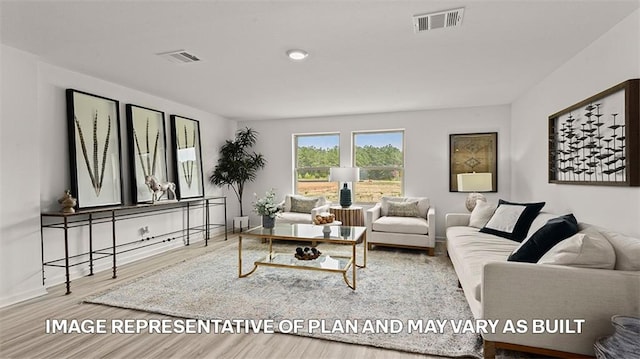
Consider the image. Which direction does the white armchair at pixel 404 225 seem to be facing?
toward the camera

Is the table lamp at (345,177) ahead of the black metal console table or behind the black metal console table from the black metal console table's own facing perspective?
ahead

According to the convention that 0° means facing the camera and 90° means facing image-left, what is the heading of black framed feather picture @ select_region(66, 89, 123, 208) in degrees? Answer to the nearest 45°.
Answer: approximately 315°

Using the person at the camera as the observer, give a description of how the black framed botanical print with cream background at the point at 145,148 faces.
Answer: facing the viewer and to the right of the viewer

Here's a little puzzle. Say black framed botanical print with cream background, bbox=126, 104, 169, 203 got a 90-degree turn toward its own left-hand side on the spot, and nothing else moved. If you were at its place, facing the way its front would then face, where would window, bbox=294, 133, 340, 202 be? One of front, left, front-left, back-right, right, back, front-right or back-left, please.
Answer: front-right

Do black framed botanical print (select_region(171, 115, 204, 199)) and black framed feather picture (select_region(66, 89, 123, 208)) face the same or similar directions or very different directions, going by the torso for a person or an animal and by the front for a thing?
same or similar directions

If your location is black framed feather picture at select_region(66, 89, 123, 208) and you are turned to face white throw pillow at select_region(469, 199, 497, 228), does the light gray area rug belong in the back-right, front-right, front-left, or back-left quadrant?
front-right

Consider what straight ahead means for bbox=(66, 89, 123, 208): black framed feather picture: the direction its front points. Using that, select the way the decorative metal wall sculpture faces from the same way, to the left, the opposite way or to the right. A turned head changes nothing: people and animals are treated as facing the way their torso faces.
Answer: the opposite way

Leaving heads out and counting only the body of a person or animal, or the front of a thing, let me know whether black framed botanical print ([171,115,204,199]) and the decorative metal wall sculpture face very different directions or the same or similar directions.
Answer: very different directions

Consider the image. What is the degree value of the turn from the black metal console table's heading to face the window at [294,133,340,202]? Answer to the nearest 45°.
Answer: approximately 45° to its left

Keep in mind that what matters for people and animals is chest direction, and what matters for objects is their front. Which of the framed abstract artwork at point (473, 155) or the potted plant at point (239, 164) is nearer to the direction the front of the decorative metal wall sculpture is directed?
the potted plant

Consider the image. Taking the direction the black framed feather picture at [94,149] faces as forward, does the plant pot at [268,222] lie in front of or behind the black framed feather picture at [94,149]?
in front

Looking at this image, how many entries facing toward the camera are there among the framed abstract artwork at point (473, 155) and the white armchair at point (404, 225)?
2

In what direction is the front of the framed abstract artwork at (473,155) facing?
toward the camera

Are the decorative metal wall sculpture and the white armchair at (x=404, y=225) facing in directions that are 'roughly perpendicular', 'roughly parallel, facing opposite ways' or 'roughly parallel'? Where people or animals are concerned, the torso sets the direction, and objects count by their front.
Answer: roughly perpendicular

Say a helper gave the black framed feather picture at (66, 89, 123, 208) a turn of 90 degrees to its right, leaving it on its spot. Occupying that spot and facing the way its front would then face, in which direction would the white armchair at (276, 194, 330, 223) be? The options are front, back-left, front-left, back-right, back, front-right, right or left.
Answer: back-left
